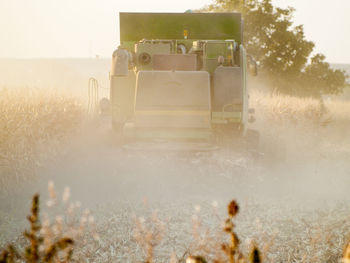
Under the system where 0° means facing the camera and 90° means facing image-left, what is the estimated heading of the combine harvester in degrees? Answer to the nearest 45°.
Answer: approximately 180°

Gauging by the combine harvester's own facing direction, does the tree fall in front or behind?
in front
